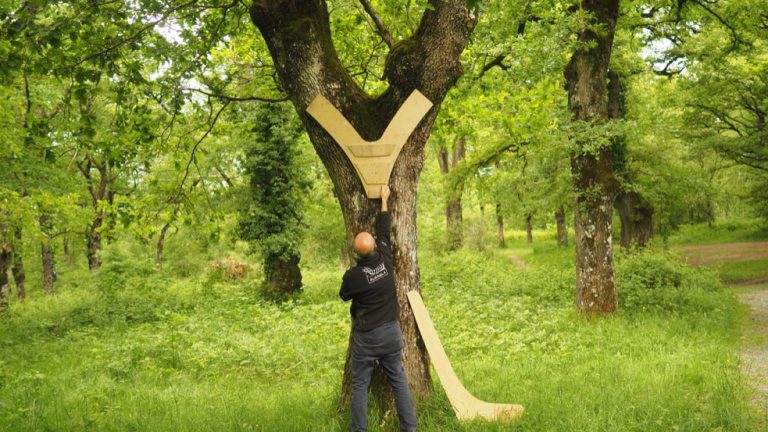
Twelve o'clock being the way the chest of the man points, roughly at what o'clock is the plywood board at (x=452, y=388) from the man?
The plywood board is roughly at 2 o'clock from the man.

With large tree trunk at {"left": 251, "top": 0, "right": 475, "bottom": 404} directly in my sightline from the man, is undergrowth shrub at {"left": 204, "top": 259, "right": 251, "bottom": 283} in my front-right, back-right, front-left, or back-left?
front-left

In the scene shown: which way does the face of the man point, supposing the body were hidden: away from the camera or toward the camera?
away from the camera

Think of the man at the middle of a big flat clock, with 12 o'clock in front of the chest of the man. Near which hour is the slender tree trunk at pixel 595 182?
The slender tree trunk is roughly at 1 o'clock from the man.

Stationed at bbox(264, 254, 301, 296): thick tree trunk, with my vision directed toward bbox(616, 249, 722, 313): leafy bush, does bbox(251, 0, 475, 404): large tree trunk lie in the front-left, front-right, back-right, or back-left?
front-right

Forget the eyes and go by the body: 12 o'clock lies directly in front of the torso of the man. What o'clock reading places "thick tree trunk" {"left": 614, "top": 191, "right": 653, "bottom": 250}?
The thick tree trunk is roughly at 1 o'clock from the man.

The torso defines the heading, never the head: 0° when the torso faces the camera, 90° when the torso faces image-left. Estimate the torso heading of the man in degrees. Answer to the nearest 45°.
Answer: approximately 180°

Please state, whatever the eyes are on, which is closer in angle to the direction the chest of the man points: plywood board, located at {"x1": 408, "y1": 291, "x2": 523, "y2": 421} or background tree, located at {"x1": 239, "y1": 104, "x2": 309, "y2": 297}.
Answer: the background tree

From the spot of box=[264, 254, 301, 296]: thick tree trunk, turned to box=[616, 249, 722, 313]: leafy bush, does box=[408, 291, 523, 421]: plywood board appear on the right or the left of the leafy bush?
right

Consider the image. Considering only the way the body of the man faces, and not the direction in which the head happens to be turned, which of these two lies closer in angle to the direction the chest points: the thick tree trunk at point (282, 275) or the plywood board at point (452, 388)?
the thick tree trunk

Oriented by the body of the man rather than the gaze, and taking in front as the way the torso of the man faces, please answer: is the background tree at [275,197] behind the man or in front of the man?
in front

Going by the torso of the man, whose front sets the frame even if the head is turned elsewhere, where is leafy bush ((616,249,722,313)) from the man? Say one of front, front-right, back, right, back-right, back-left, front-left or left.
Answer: front-right

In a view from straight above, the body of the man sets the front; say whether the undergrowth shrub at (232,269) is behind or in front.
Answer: in front

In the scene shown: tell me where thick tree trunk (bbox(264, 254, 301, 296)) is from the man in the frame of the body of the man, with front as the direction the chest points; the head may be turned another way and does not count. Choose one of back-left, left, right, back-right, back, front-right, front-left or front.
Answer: front
